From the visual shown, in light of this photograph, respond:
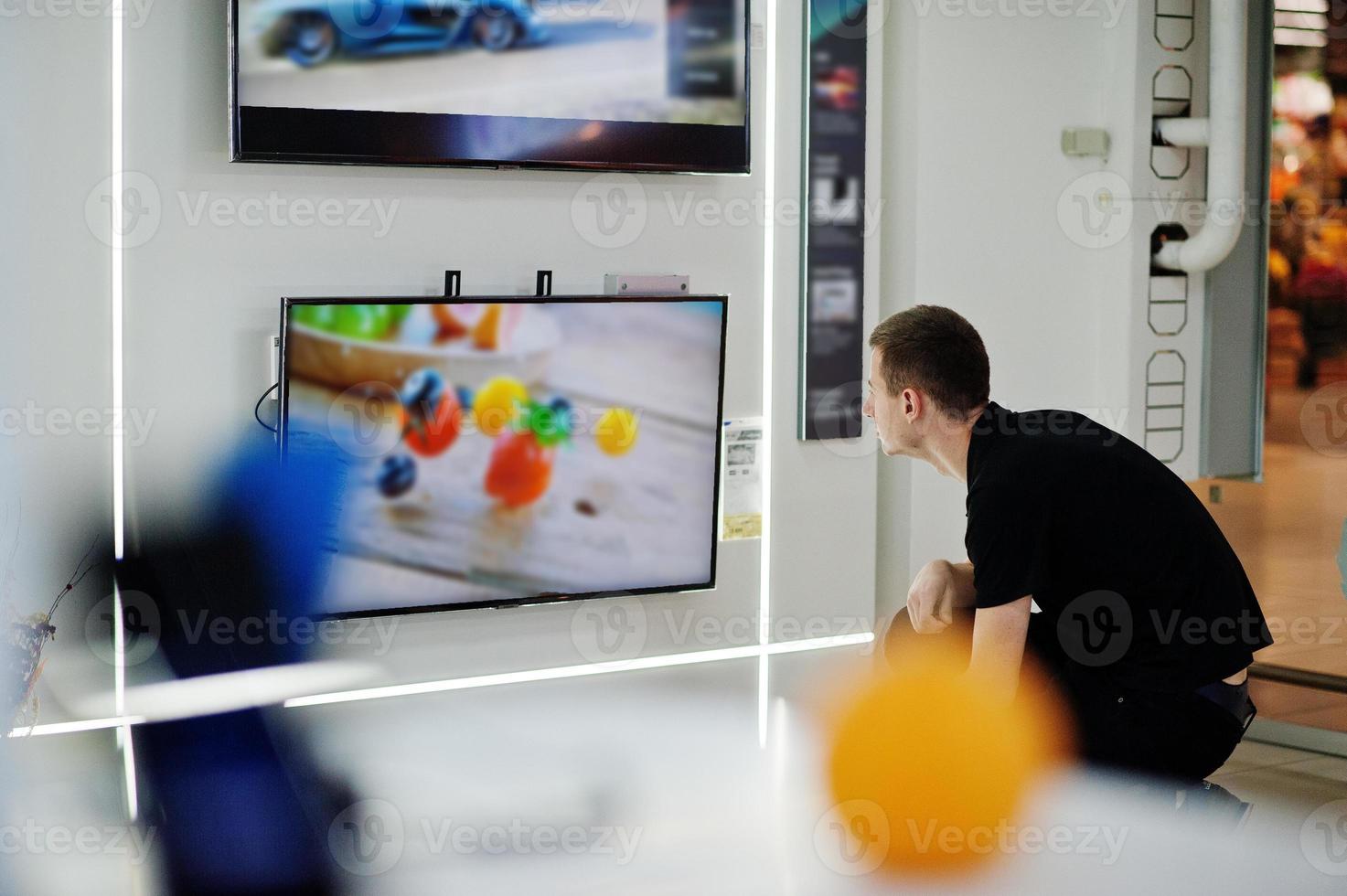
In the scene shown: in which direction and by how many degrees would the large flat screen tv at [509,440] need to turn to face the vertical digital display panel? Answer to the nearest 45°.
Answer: approximately 90° to its left

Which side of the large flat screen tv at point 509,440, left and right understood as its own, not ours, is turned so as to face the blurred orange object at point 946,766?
front

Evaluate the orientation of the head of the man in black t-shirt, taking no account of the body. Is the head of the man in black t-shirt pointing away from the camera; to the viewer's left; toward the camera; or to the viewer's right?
to the viewer's left

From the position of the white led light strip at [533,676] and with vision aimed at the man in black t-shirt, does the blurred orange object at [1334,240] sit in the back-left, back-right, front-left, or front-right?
front-left

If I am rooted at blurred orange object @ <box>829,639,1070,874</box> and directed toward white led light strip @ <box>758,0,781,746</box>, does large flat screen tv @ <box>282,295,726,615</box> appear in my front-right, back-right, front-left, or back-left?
front-left

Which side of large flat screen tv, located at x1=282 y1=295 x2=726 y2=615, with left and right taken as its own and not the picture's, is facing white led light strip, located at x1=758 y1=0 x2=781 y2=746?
left

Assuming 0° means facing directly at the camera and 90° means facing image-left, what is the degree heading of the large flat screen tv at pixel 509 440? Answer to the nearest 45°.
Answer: approximately 315°
